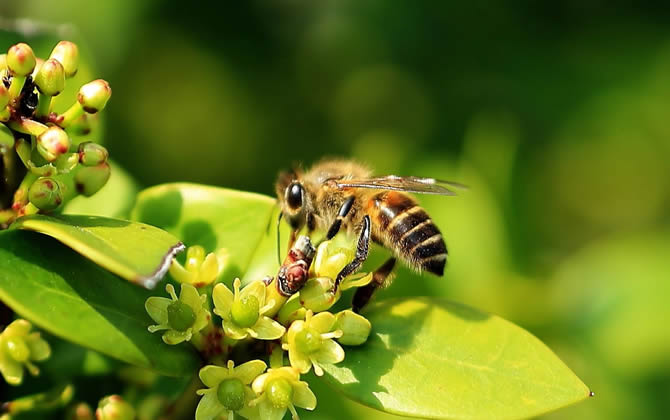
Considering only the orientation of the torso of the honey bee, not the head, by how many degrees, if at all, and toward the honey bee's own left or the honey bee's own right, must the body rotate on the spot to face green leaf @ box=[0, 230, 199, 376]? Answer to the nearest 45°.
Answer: approximately 45° to the honey bee's own left

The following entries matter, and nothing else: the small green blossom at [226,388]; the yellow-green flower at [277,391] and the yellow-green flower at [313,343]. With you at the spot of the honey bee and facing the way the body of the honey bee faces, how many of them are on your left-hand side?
3

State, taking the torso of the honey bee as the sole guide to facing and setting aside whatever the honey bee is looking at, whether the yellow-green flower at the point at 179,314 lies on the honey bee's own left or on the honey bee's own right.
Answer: on the honey bee's own left

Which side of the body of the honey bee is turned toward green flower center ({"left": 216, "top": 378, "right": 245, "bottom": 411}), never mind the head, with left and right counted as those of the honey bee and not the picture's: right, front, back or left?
front

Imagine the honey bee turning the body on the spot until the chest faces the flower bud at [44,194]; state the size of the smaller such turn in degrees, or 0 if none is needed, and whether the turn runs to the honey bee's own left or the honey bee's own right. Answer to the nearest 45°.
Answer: approximately 45° to the honey bee's own left

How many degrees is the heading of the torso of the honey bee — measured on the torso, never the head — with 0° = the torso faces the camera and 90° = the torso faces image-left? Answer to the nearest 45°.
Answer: approximately 90°
